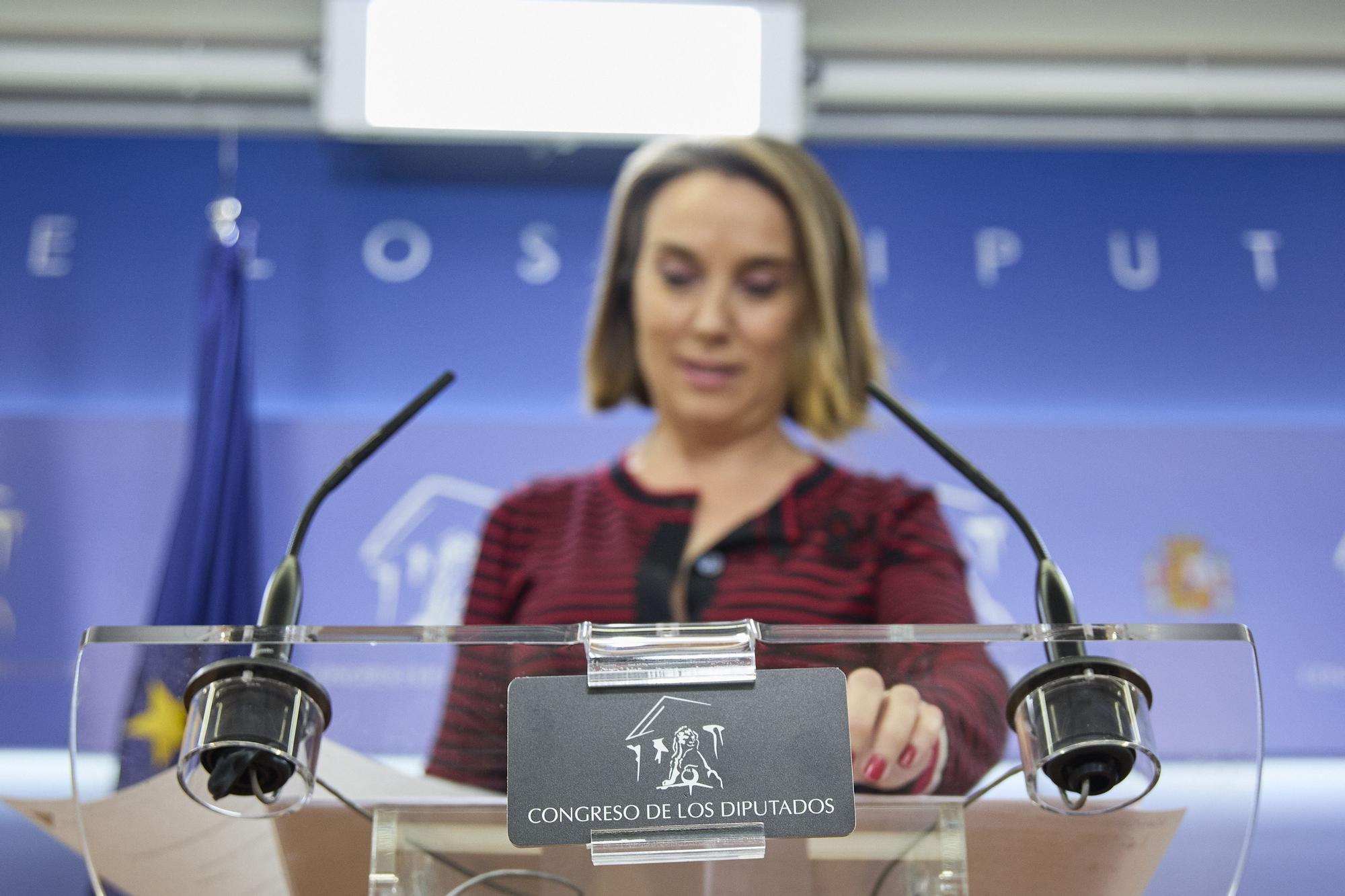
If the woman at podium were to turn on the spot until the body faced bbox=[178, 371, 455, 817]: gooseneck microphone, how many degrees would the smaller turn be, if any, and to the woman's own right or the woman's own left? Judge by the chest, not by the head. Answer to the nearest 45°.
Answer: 0° — they already face it

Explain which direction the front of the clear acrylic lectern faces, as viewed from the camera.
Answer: facing the viewer

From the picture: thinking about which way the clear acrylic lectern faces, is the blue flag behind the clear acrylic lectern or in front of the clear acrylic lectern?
behind

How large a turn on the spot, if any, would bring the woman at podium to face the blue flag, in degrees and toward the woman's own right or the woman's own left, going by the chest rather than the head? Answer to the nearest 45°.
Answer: approximately 135° to the woman's own right

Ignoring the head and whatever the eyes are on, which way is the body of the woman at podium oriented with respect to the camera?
toward the camera

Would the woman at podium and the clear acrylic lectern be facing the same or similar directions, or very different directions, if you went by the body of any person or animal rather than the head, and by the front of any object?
same or similar directions
